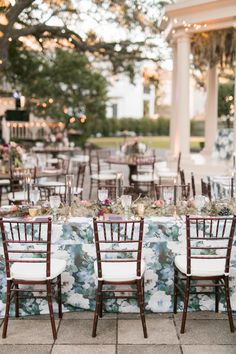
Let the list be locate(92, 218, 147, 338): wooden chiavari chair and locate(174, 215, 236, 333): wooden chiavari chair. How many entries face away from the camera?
2

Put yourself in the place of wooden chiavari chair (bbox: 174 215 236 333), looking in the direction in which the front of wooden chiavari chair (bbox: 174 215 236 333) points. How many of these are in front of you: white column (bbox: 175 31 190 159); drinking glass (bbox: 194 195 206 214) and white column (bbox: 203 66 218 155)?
3

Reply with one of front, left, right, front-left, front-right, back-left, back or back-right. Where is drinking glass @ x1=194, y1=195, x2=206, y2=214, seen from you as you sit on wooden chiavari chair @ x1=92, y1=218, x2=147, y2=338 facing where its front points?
front-right

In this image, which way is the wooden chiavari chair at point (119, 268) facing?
away from the camera

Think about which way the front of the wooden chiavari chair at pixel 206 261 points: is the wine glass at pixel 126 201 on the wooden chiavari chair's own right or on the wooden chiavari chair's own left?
on the wooden chiavari chair's own left

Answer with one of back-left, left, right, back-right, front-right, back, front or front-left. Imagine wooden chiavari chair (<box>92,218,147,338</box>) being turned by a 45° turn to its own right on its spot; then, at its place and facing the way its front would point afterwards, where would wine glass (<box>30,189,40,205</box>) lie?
left

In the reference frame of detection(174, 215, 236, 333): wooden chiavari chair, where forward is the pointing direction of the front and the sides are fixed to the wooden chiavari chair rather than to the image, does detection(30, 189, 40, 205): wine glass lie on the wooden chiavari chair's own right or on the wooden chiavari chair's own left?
on the wooden chiavari chair's own left

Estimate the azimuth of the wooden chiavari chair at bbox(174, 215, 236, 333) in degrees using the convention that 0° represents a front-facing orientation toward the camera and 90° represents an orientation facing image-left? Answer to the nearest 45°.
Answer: approximately 180°

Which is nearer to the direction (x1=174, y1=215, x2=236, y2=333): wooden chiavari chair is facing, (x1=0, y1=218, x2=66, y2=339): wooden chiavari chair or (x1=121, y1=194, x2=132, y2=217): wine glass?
the wine glass

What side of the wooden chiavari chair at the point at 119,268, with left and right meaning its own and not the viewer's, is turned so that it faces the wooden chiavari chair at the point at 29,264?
left

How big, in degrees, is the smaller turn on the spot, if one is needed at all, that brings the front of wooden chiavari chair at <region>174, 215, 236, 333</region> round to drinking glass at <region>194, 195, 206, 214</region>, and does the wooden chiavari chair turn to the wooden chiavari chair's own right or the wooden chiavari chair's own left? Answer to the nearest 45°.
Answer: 0° — it already faces it

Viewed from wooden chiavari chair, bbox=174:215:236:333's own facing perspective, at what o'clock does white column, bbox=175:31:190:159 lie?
The white column is roughly at 12 o'clock from the wooden chiavari chair.

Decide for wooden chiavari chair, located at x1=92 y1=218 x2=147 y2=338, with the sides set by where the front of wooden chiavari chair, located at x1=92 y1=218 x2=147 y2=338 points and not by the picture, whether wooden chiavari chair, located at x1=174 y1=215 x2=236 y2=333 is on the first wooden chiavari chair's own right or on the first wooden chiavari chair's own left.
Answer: on the first wooden chiavari chair's own right

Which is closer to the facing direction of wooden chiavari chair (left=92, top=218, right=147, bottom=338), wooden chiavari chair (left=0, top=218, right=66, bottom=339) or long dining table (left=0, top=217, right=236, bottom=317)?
the long dining table
